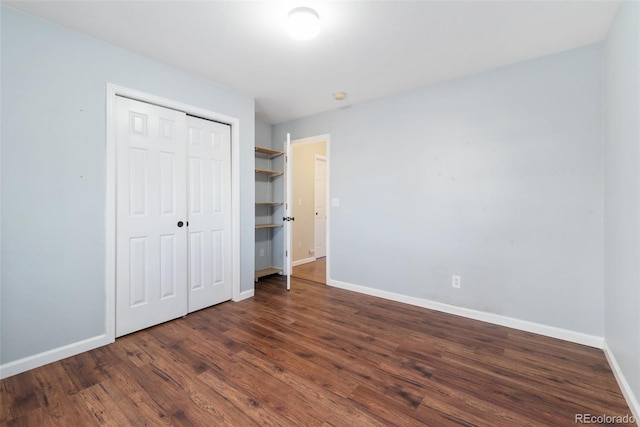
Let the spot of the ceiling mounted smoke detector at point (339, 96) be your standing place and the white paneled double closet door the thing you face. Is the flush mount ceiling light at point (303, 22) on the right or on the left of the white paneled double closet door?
left

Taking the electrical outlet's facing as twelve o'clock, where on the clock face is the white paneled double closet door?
The white paneled double closet door is roughly at 2 o'clock from the electrical outlet.

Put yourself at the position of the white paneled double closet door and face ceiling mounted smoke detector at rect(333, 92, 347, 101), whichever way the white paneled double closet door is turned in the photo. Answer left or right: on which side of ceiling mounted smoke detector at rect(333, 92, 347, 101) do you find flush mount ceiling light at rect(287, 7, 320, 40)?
right

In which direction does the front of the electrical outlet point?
toward the camera
